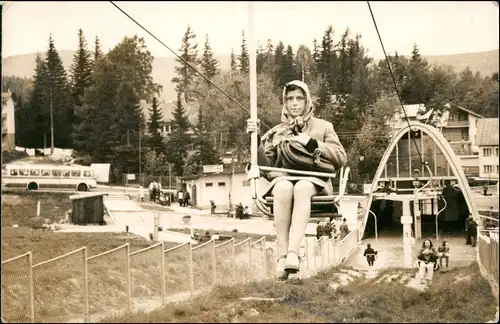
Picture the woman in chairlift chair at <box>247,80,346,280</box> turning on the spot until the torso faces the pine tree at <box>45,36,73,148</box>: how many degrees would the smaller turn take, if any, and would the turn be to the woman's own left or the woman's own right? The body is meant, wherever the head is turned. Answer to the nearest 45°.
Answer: approximately 135° to the woman's own right

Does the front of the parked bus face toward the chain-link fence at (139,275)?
no

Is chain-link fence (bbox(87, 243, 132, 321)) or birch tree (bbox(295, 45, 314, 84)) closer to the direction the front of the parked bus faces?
the birch tree

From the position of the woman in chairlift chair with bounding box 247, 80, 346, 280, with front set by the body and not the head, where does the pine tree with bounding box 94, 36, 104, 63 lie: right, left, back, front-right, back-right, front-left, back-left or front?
back-right

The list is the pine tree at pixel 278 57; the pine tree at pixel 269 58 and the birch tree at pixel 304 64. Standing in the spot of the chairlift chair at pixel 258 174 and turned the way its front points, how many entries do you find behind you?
3

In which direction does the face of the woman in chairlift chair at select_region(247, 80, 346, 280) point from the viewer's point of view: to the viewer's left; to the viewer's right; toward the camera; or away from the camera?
toward the camera

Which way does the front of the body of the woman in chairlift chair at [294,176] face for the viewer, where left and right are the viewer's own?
facing the viewer

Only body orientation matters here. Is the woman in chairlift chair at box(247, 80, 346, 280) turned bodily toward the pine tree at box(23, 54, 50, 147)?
no

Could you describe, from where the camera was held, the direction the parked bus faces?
facing to the right of the viewer

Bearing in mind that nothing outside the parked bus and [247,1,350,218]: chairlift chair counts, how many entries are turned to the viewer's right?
1

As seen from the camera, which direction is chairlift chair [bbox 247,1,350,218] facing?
toward the camera

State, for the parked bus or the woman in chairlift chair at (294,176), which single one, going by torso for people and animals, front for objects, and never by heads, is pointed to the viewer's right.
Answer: the parked bus
